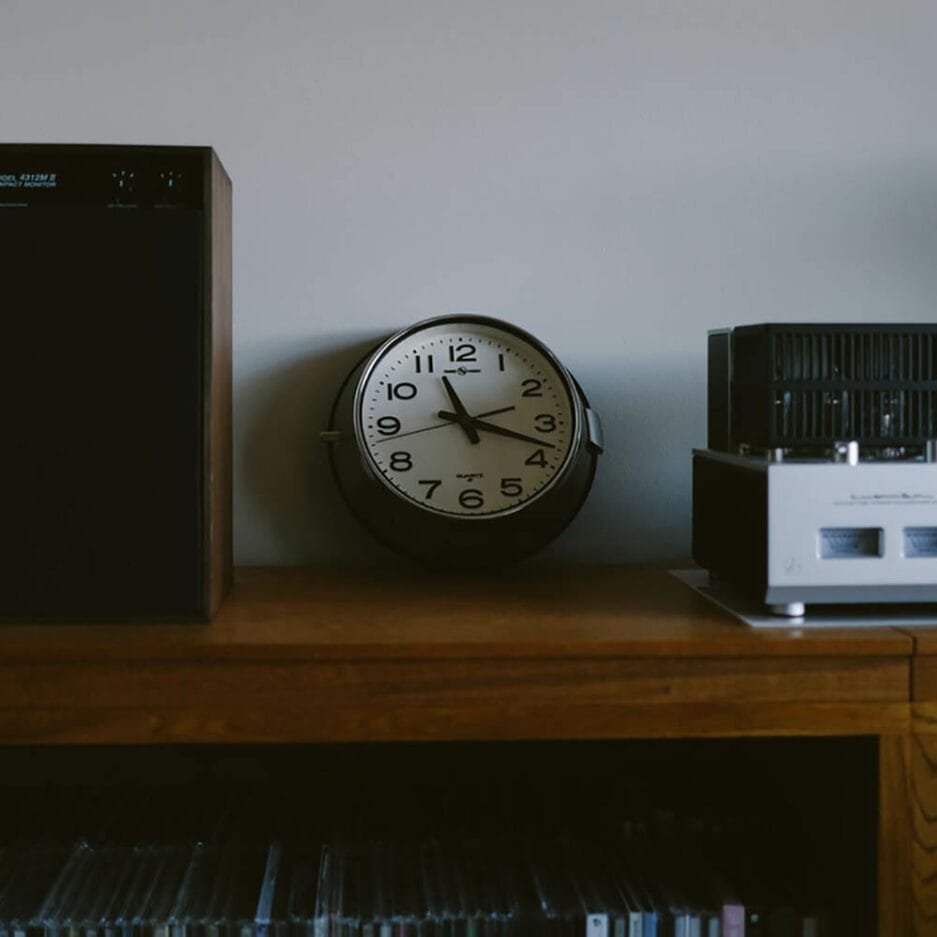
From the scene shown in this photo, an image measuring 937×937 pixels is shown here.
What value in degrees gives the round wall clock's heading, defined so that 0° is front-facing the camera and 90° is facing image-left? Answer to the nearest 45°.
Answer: approximately 0°

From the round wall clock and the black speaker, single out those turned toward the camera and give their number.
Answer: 2

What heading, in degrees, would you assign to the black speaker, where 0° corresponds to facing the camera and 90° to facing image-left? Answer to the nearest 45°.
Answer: approximately 0°
